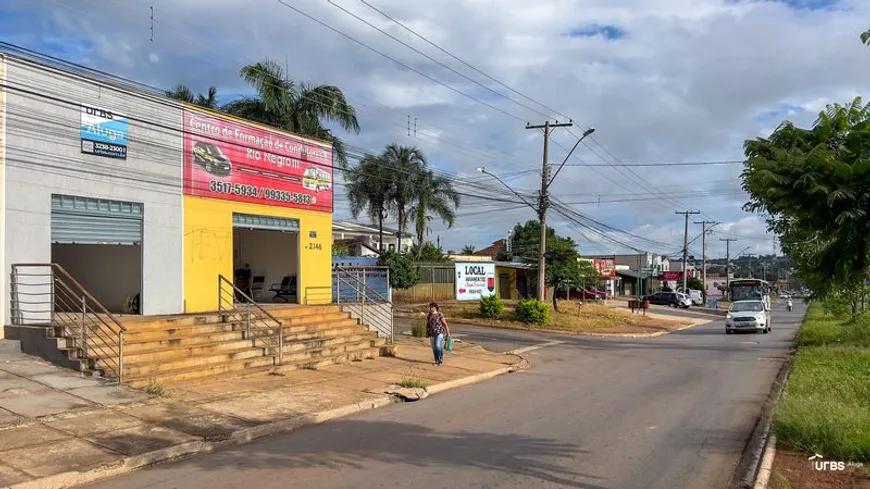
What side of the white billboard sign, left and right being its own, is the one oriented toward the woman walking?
front

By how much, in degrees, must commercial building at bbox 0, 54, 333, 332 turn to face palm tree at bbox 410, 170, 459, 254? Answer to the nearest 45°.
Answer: approximately 90° to its left

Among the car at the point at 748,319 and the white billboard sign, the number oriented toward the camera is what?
2

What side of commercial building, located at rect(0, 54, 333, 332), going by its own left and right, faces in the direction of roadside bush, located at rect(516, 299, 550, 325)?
left

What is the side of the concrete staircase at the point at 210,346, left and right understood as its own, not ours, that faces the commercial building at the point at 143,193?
back

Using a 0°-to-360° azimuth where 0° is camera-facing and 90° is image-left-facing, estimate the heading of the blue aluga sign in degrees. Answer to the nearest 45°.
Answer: approximately 315°

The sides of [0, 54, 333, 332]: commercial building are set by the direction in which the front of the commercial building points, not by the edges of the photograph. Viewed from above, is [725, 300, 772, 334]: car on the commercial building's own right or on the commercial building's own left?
on the commercial building's own left

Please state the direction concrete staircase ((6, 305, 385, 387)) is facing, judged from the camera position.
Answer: facing the viewer and to the right of the viewer

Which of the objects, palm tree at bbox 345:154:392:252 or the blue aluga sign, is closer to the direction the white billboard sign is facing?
the blue aluga sign

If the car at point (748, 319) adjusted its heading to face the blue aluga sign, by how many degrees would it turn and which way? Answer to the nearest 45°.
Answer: approximately 45° to its right
